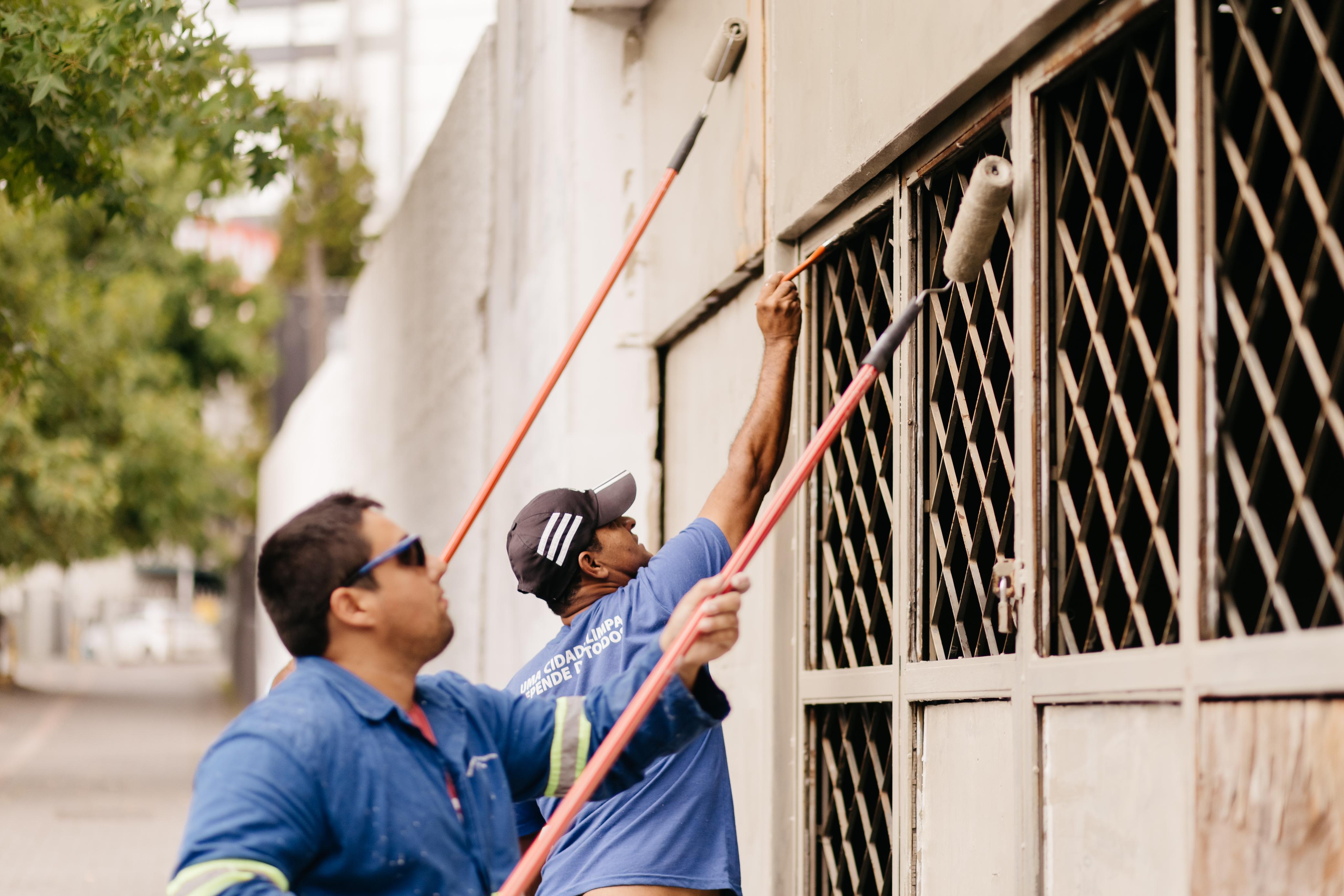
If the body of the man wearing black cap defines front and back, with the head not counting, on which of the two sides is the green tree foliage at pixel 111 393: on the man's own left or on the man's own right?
on the man's own left

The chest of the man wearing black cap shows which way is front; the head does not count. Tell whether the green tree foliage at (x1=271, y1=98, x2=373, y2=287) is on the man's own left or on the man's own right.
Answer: on the man's own left

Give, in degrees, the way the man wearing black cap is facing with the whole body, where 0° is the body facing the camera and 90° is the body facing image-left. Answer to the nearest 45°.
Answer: approximately 225°

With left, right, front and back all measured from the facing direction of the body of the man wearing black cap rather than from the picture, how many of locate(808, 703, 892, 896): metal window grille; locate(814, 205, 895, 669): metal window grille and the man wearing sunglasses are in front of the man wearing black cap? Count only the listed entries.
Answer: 2

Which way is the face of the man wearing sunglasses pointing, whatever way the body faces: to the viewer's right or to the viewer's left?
to the viewer's right

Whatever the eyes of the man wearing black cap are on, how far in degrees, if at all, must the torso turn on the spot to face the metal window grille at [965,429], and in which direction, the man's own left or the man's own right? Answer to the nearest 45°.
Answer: approximately 45° to the man's own right

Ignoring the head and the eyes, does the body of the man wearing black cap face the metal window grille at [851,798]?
yes

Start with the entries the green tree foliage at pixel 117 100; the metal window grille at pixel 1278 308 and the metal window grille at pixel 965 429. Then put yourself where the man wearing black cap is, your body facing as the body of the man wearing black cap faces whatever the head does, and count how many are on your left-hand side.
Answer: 1

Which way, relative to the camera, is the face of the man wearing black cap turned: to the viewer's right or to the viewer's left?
to the viewer's right

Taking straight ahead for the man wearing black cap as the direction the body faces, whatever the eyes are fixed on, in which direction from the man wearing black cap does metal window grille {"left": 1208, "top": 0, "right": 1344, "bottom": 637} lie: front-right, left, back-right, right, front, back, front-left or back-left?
right

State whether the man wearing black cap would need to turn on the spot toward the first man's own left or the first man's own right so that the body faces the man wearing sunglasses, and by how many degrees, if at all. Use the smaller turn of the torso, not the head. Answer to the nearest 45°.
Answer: approximately 135° to the first man's own right

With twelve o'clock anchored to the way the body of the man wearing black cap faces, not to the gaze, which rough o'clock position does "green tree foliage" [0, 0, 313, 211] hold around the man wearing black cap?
The green tree foliage is roughly at 9 o'clock from the man wearing black cap.
